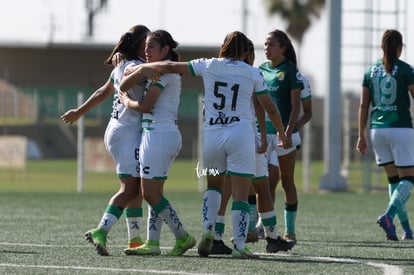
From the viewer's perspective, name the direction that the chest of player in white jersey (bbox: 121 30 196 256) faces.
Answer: to the viewer's left

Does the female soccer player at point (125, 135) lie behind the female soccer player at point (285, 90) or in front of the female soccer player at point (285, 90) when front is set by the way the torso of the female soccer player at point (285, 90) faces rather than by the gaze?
in front

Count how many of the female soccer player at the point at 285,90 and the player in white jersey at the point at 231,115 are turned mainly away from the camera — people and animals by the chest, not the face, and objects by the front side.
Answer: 1

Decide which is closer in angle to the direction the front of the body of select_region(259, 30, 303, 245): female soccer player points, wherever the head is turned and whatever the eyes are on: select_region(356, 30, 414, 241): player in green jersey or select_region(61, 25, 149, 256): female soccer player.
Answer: the female soccer player

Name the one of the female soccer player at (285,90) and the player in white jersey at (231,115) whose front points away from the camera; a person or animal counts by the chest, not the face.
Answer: the player in white jersey

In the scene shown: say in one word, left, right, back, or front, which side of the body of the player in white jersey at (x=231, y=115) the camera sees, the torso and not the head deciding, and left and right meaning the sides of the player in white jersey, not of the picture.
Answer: back

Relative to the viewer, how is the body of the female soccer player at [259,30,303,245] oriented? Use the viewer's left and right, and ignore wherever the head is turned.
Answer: facing the viewer and to the left of the viewer

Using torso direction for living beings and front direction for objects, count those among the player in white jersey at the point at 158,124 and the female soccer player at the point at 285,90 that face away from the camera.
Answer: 0
